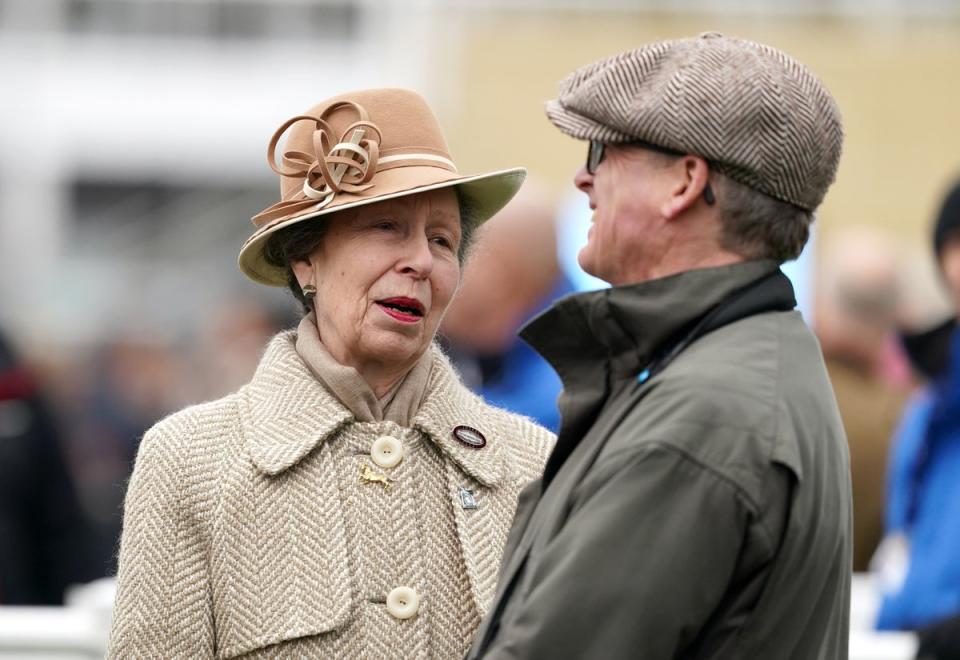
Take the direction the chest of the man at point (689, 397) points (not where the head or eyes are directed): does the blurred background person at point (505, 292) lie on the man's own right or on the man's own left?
on the man's own right

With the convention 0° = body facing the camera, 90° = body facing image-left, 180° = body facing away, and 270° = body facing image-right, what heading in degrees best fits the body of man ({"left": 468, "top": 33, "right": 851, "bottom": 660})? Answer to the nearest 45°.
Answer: approximately 90°

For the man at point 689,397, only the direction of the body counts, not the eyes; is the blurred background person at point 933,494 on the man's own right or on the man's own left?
on the man's own right

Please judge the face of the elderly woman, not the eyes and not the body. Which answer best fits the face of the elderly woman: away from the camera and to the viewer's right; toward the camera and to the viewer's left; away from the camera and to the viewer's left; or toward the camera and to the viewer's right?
toward the camera and to the viewer's right

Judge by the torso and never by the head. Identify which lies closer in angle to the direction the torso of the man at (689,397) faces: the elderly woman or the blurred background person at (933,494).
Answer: the elderly woman

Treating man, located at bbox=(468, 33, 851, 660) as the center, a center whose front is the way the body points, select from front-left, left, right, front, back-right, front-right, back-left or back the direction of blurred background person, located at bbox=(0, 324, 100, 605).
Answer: front-right

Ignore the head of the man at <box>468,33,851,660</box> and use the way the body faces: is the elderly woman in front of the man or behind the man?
in front

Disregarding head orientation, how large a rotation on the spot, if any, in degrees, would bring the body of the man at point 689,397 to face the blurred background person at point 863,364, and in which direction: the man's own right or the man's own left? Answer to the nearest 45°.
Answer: approximately 90° to the man's own right

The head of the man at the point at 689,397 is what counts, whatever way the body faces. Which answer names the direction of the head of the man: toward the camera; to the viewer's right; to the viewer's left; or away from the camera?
to the viewer's left
